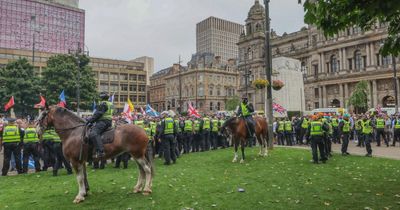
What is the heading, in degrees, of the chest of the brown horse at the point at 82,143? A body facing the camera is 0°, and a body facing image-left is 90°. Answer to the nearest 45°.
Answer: approximately 90°

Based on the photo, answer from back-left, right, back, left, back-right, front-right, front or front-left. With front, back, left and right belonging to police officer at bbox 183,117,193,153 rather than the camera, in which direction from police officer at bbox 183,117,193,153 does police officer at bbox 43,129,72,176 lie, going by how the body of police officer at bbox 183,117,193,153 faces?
back-left

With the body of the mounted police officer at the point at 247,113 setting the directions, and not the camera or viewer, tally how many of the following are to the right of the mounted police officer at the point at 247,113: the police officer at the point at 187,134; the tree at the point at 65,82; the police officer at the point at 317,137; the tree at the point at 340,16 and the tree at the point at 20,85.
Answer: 3

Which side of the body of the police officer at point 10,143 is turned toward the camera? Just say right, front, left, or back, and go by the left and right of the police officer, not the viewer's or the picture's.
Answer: back
